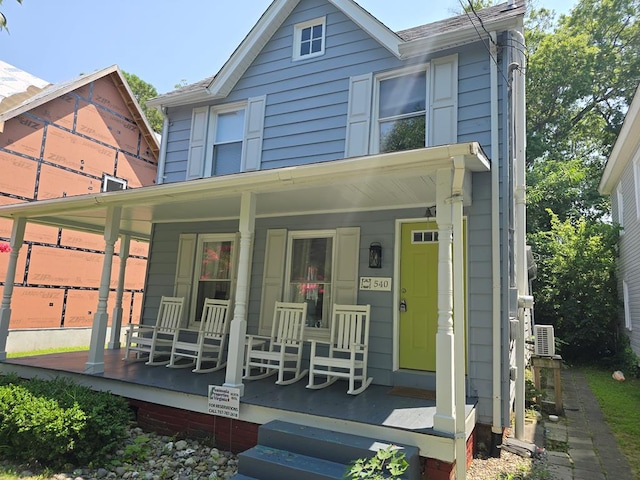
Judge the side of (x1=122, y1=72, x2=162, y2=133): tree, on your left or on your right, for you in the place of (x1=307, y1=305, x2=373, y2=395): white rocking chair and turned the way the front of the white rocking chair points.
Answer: on your right

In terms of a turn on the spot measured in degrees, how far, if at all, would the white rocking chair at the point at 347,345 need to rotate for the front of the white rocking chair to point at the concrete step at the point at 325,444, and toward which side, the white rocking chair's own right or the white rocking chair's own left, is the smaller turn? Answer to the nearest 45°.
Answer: approximately 45° to the white rocking chair's own left

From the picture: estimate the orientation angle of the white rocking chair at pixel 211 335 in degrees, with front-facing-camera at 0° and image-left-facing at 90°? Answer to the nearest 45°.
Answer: approximately 45°

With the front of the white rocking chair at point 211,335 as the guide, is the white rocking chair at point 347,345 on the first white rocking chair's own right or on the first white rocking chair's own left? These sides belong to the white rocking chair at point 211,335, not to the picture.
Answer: on the first white rocking chair's own left

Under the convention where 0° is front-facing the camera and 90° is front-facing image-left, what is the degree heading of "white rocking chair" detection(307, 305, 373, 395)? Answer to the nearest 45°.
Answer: approximately 45°

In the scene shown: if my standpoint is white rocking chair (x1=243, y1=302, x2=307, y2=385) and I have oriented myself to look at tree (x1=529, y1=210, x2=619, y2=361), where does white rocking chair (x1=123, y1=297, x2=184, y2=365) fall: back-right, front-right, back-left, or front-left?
back-left

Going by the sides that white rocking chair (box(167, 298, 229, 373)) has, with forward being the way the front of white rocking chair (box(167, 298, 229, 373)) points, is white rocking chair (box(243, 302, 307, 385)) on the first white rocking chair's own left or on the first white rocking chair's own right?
on the first white rocking chair's own left

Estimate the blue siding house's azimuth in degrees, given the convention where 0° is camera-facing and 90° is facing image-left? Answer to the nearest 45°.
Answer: approximately 45°

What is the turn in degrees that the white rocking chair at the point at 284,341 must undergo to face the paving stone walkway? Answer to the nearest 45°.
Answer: approximately 135° to its left
